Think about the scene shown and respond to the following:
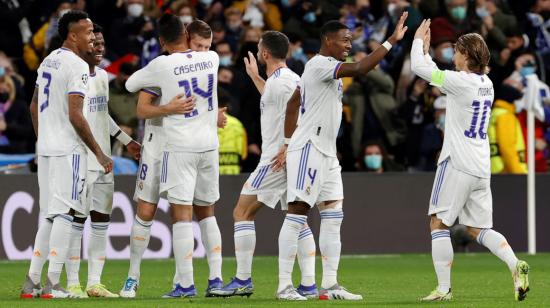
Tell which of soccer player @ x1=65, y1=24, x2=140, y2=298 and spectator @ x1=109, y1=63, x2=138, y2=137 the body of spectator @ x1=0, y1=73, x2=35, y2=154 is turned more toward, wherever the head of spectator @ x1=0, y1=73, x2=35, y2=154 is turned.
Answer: the soccer player

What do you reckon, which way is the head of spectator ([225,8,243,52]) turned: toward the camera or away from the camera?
toward the camera

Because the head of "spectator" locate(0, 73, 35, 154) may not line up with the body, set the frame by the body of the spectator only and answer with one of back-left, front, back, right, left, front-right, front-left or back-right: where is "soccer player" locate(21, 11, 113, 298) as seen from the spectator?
front

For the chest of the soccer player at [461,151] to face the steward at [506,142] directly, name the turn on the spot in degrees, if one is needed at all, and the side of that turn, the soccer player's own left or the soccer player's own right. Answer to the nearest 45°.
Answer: approximately 45° to the soccer player's own right

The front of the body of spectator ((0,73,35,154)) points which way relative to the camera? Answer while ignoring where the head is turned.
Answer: toward the camera

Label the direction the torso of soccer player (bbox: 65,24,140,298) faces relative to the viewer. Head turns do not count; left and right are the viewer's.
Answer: facing the viewer and to the right of the viewer
